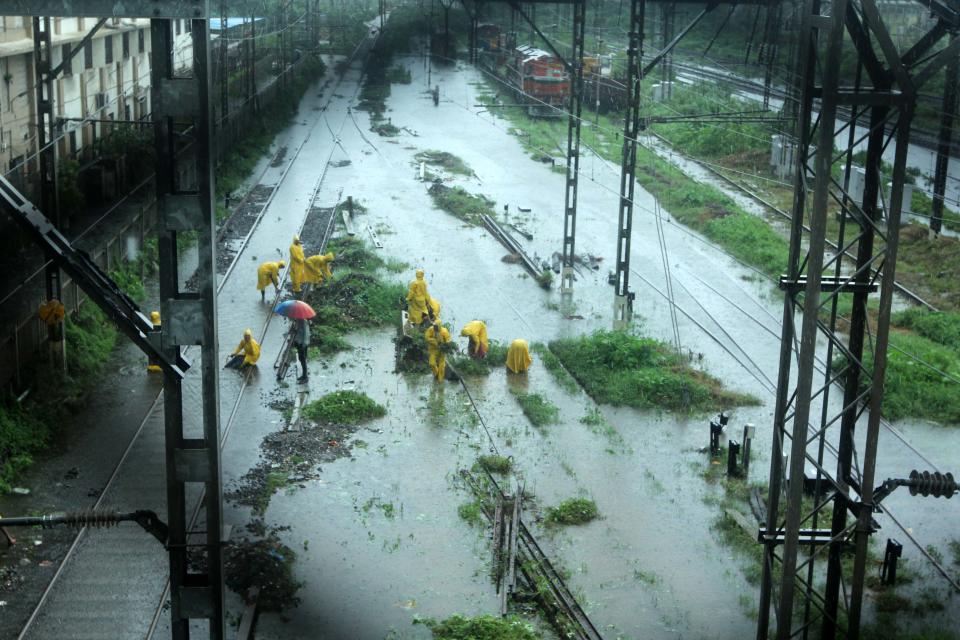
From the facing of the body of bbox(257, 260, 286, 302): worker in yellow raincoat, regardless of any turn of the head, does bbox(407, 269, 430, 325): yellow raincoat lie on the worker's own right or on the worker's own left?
on the worker's own right

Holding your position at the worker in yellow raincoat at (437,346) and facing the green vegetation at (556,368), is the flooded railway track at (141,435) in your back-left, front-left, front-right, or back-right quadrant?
back-right

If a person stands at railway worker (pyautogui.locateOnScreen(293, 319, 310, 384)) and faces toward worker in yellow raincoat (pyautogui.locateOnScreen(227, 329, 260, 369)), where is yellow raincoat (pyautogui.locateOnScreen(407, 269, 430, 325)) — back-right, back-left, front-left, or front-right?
back-right
